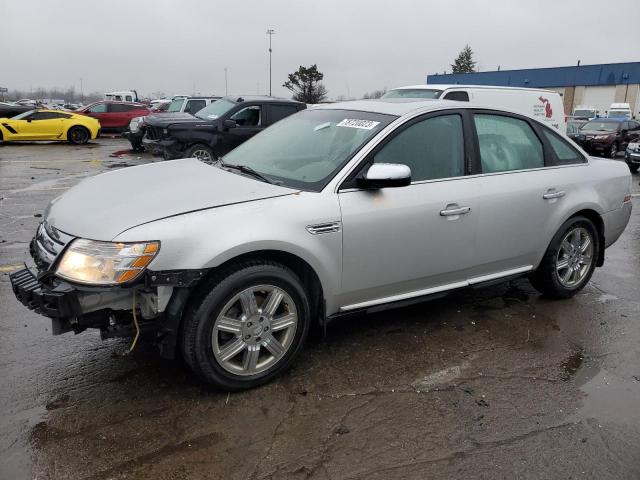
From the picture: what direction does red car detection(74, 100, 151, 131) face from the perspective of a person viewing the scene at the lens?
facing to the left of the viewer

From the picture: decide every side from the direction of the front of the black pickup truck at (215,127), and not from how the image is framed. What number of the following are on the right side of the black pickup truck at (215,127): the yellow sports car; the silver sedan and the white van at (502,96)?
1

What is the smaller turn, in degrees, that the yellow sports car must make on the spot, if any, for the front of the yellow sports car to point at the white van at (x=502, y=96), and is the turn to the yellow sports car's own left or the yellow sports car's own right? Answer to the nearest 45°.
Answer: approximately 135° to the yellow sports car's own left

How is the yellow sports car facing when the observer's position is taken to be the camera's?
facing to the left of the viewer

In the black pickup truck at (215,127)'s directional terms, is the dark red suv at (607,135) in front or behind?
behind

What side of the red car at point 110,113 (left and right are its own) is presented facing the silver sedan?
left

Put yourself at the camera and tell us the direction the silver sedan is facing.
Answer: facing the viewer and to the left of the viewer

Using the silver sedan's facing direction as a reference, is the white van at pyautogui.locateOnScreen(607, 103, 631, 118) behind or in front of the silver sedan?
behind

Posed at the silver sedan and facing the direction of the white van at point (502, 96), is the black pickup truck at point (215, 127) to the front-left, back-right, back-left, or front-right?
front-left

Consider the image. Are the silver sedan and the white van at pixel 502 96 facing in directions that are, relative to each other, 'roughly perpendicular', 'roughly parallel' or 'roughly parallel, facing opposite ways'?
roughly parallel

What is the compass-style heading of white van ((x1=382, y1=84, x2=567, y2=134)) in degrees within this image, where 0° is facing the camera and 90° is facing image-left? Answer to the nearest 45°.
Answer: approximately 45°

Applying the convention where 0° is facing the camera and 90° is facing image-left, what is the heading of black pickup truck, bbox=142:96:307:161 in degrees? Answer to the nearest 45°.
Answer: approximately 45°

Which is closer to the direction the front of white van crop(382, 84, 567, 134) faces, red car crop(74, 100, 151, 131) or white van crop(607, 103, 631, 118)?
the red car

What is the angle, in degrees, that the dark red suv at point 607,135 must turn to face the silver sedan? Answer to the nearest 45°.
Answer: approximately 45° to its left

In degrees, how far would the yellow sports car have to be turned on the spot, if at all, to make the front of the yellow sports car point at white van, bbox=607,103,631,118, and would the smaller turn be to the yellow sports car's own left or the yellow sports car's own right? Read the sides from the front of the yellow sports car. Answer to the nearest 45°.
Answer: approximately 180°

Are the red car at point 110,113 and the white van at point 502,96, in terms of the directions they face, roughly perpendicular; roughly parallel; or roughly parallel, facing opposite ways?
roughly parallel
